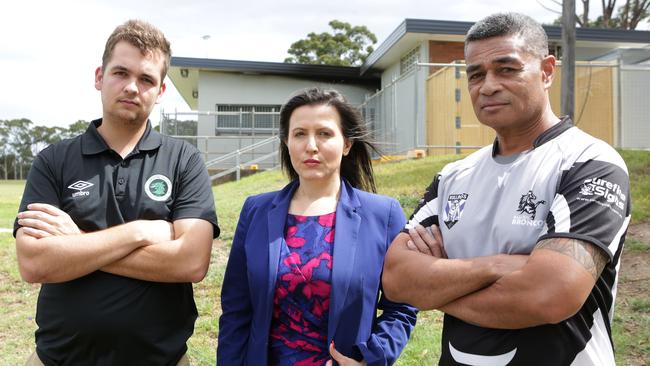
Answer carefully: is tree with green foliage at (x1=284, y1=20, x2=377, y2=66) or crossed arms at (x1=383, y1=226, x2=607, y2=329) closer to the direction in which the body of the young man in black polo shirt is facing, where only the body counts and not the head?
the crossed arms

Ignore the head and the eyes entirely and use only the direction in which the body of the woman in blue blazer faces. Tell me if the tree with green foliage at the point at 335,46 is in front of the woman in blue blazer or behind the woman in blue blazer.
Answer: behind

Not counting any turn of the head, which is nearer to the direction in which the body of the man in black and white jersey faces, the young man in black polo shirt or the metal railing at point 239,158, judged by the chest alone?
the young man in black polo shirt

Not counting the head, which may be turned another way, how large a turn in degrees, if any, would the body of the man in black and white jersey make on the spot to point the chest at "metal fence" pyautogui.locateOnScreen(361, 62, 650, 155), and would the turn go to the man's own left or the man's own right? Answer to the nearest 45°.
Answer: approximately 135° to the man's own right

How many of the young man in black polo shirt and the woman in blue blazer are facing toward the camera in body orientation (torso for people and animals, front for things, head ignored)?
2

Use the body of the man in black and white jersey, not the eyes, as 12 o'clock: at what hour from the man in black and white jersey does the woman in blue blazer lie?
The woman in blue blazer is roughly at 2 o'clock from the man in black and white jersey.

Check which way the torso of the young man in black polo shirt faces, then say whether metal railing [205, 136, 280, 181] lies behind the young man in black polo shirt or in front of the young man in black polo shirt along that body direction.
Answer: behind

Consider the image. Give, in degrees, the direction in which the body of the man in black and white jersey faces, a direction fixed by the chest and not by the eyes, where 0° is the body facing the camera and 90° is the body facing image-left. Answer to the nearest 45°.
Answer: approximately 45°

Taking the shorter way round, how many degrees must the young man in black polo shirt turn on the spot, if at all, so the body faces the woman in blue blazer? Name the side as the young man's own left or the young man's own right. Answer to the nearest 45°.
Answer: approximately 90° to the young man's own left

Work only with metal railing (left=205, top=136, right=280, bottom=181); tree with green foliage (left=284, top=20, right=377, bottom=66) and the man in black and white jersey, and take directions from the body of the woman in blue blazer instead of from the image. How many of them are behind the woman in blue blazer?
2
